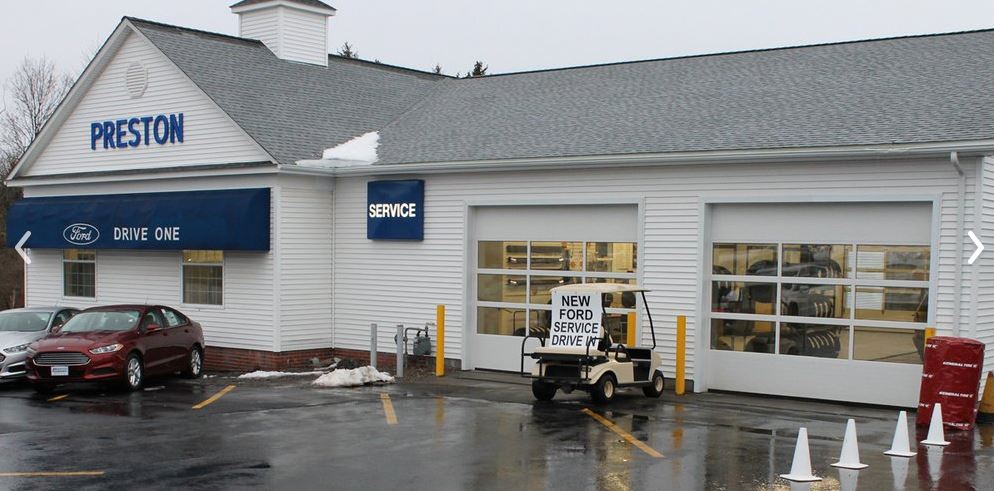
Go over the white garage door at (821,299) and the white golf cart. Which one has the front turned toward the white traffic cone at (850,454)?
the white garage door

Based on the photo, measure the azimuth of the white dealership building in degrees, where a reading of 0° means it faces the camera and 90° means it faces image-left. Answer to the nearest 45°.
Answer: approximately 45°

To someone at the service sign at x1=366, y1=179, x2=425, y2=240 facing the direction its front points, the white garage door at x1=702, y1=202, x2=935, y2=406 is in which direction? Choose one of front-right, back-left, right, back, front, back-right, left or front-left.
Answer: left

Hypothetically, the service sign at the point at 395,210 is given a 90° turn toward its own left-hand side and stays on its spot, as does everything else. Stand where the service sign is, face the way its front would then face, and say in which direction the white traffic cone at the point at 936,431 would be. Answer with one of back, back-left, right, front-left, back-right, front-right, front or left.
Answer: front

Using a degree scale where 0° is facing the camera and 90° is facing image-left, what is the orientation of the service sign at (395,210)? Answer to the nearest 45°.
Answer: approximately 45°

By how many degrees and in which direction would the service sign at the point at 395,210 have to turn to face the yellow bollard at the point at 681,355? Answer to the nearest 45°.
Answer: approximately 90° to its left
